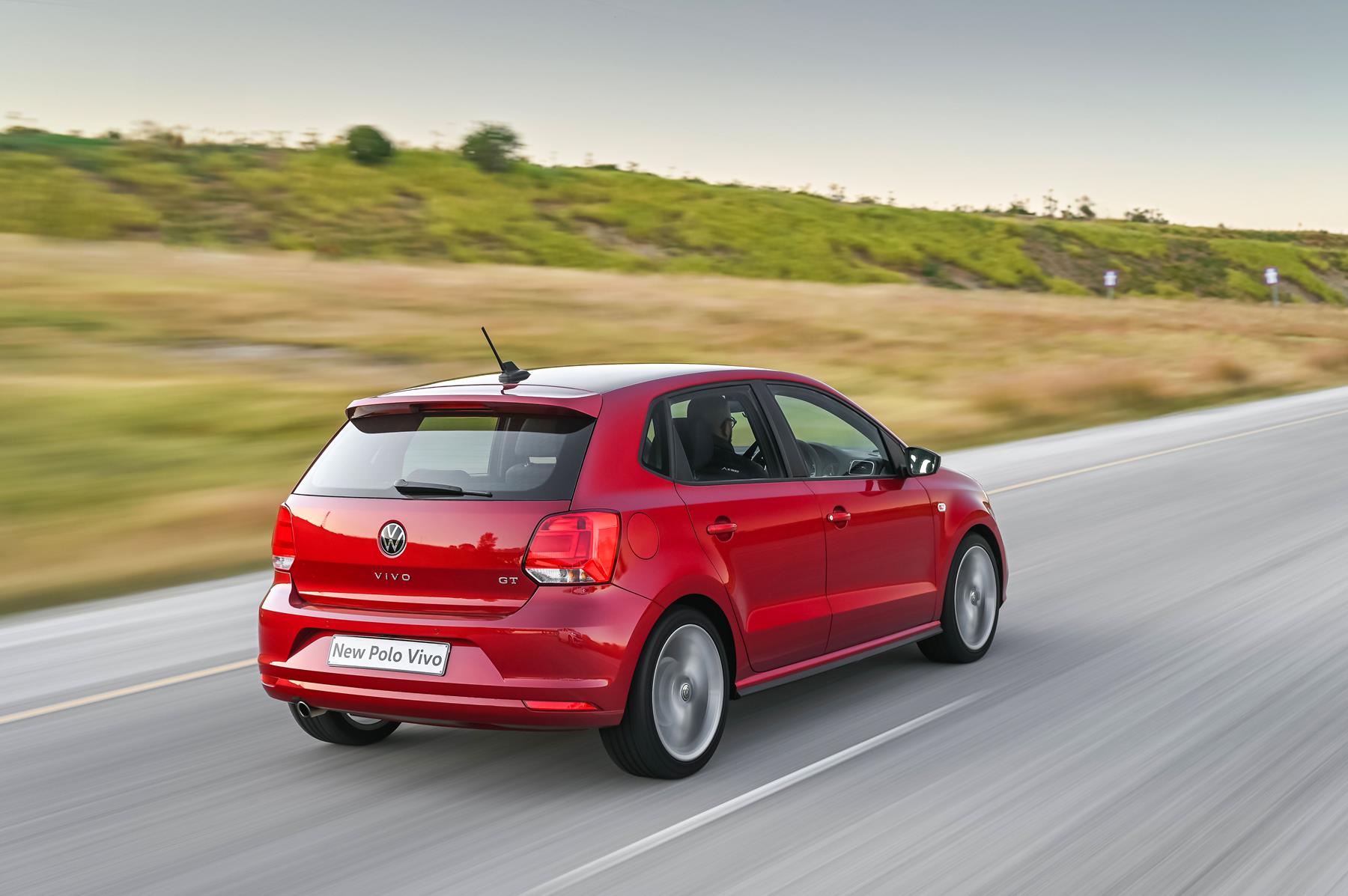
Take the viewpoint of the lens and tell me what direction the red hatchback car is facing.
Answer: facing away from the viewer and to the right of the viewer
